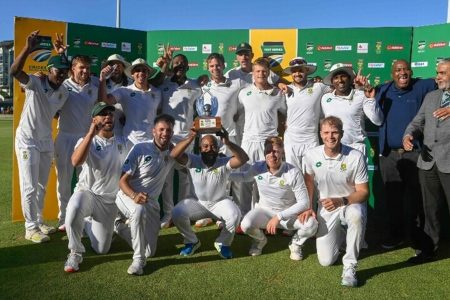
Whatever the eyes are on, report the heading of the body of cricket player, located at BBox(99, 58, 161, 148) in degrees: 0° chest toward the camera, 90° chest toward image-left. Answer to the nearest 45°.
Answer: approximately 0°

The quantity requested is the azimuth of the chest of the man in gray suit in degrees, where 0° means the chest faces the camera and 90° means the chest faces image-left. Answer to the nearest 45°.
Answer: approximately 45°

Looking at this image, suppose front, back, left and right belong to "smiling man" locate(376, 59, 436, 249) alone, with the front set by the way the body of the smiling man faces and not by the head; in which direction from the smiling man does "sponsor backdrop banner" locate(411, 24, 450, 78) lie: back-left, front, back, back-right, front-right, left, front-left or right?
back

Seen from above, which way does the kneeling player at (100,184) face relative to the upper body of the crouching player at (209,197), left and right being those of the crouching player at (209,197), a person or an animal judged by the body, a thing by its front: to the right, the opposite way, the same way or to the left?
the same way

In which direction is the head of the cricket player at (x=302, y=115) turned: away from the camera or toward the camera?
toward the camera

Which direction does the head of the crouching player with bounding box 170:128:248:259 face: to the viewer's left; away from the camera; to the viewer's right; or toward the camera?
toward the camera

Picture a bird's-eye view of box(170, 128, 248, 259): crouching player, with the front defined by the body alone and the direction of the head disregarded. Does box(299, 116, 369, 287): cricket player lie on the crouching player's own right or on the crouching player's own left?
on the crouching player's own left

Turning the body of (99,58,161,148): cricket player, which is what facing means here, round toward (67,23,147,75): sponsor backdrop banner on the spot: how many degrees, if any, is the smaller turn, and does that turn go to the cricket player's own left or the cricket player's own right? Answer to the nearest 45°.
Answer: approximately 180°

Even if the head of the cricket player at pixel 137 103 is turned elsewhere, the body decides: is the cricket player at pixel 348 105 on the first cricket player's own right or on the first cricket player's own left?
on the first cricket player's own left

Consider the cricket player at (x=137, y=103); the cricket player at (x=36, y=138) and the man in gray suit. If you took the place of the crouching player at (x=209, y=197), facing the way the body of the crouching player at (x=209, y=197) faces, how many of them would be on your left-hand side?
1

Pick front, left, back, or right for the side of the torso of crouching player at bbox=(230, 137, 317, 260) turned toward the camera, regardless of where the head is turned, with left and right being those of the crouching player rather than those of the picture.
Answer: front

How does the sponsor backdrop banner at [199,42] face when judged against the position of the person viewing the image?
facing the viewer

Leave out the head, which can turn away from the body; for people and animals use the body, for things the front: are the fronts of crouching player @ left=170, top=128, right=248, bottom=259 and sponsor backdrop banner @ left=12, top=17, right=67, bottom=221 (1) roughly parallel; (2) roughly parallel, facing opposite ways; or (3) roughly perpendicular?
roughly parallel

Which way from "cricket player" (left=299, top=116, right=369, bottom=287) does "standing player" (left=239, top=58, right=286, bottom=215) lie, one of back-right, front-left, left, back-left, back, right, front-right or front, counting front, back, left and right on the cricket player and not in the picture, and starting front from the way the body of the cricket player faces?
back-right

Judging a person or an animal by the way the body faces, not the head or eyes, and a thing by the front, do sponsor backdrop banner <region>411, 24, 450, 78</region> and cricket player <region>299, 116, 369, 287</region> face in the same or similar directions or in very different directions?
same or similar directions

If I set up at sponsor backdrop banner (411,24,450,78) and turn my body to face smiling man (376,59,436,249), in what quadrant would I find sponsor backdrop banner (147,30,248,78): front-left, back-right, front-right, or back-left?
front-right

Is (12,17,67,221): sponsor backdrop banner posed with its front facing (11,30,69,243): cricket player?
yes

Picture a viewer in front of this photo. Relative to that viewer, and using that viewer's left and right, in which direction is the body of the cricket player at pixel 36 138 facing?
facing the viewer and to the right of the viewer

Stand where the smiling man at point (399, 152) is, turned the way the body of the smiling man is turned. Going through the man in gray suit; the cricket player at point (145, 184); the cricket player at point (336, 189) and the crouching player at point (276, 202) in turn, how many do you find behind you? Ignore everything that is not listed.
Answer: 0

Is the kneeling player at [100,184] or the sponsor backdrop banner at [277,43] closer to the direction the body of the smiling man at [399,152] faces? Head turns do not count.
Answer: the kneeling player
